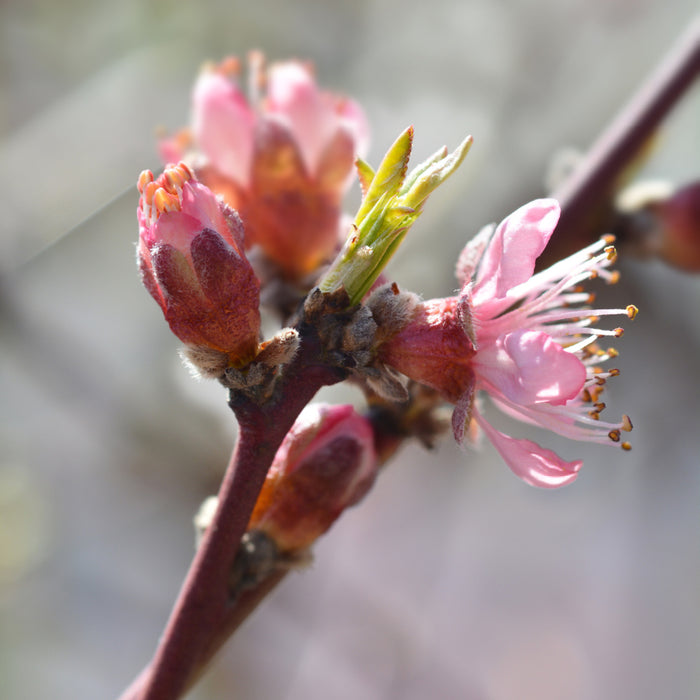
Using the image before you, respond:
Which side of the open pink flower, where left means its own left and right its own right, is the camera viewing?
right
